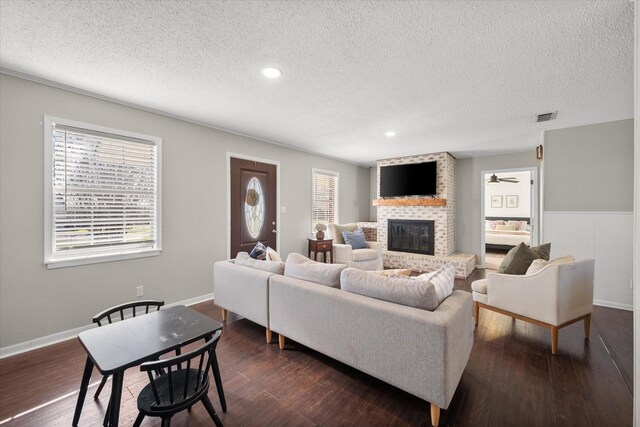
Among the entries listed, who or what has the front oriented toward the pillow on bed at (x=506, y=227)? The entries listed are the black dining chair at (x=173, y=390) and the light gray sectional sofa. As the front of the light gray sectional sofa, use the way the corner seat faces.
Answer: the light gray sectional sofa

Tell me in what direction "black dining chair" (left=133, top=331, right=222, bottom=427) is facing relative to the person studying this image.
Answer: facing away from the viewer and to the left of the viewer

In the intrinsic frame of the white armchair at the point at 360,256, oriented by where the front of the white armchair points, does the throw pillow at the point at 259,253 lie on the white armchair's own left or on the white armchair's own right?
on the white armchair's own right

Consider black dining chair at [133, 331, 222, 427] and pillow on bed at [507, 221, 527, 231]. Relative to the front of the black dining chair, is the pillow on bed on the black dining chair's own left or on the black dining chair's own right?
on the black dining chair's own right

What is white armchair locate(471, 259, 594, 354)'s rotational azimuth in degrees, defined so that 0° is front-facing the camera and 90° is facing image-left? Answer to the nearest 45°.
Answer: approximately 135°

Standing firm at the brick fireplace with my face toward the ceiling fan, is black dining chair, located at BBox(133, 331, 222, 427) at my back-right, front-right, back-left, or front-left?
back-right

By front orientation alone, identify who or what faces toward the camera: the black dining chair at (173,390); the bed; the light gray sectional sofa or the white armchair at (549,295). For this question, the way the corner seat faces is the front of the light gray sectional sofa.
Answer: the bed

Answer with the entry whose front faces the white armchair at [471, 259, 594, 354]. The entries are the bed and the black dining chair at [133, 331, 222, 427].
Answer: the bed
